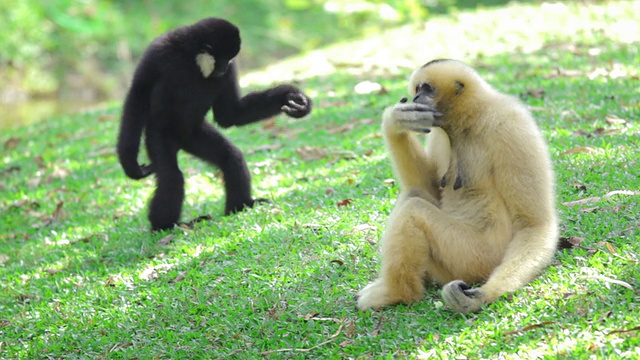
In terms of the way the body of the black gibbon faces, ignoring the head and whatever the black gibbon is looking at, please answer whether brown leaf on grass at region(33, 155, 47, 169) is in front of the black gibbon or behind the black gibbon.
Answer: behind

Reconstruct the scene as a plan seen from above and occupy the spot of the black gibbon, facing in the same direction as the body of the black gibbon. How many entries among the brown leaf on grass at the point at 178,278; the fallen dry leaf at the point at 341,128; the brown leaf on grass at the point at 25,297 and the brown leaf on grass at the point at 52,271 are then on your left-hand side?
1

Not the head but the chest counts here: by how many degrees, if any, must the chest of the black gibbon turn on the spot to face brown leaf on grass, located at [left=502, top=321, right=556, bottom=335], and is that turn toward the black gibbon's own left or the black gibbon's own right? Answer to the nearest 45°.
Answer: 0° — it already faces it

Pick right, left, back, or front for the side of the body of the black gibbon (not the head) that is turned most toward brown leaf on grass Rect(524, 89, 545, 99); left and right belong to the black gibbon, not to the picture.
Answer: left

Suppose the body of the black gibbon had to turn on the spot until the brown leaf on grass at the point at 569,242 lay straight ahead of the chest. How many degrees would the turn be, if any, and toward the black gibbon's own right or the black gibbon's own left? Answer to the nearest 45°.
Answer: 0° — it already faces it

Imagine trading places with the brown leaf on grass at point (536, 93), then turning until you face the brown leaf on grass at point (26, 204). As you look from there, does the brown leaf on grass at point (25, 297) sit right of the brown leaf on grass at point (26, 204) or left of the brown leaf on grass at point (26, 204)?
left

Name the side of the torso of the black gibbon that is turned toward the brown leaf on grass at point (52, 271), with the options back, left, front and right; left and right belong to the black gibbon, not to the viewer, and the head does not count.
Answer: right

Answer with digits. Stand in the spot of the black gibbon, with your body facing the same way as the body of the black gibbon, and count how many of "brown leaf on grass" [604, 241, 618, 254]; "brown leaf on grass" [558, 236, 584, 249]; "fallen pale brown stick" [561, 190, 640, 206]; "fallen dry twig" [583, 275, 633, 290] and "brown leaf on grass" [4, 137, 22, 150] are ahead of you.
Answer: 4

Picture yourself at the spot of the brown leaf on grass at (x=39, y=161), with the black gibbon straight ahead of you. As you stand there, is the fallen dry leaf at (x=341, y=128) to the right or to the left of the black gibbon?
left

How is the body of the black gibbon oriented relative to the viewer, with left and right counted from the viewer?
facing the viewer and to the right of the viewer

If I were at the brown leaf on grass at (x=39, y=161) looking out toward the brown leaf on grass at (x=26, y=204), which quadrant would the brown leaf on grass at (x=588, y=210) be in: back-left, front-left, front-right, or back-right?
front-left

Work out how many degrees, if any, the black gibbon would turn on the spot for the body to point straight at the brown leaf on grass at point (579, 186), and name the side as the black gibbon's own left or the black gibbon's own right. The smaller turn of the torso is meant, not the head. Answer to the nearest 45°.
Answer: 0° — it already faces it

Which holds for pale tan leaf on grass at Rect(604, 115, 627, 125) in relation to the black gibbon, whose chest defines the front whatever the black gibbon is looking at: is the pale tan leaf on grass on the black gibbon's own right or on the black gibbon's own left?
on the black gibbon's own left

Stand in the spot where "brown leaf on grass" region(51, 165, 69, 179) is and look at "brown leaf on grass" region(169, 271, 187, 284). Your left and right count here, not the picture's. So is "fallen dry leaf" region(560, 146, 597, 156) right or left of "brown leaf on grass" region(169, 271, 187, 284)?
left

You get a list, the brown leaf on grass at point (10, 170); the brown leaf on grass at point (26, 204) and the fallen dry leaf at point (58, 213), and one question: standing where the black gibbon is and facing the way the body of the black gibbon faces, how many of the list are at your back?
3

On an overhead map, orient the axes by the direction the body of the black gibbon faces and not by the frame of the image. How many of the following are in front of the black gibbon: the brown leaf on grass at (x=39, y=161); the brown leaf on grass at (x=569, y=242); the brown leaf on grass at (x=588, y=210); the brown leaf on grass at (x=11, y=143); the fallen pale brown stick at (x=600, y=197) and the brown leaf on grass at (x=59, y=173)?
3
